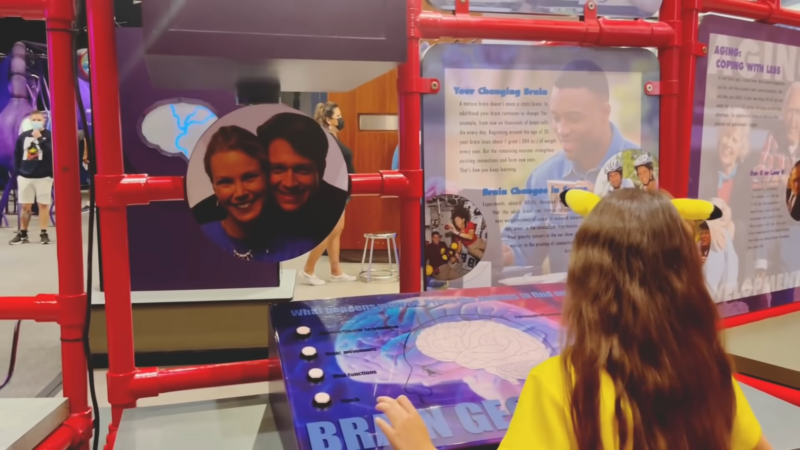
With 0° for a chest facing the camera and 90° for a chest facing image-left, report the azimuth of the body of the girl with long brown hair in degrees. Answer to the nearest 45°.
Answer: approximately 180°

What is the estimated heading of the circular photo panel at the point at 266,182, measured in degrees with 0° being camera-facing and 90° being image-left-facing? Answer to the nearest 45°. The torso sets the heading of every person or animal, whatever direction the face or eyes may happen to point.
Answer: approximately 0°

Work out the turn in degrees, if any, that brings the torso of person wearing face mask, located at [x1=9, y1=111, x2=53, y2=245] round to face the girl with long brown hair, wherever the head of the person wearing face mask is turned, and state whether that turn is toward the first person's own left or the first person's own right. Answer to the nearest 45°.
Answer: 0° — they already face them

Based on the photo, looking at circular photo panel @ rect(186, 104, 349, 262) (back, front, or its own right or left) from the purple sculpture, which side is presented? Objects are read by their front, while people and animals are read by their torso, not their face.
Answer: back

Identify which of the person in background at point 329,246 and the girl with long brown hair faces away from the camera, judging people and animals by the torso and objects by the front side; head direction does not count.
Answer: the girl with long brown hair

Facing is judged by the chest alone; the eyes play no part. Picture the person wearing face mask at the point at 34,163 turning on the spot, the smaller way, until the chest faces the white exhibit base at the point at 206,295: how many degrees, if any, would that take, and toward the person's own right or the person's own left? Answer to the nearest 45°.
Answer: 0° — they already face it

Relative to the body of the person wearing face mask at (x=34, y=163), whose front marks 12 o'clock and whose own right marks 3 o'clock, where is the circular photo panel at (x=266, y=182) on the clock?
The circular photo panel is roughly at 12 o'clock from the person wearing face mask.
